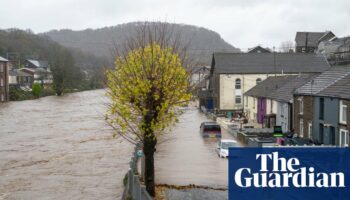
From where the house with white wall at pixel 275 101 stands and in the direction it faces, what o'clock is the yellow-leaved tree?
The yellow-leaved tree is roughly at 11 o'clock from the house with white wall.

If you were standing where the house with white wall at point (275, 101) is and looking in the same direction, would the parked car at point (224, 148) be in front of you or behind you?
in front

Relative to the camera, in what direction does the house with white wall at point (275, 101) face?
facing the viewer and to the left of the viewer

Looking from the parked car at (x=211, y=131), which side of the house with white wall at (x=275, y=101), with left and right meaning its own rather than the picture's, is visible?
front

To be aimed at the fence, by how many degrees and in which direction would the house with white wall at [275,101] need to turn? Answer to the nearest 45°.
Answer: approximately 45° to its left

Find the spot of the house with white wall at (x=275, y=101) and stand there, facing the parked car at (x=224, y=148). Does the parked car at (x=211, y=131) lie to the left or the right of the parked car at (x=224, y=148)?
right
